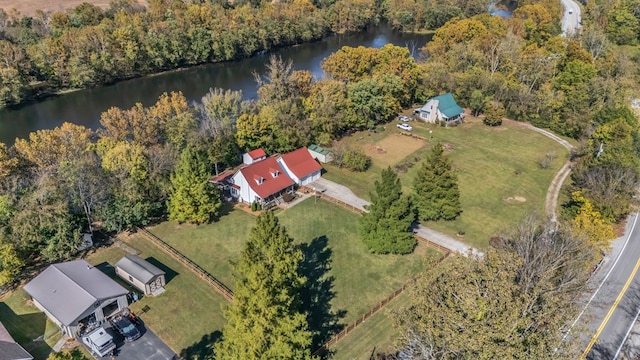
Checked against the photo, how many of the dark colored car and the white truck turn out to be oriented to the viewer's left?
0

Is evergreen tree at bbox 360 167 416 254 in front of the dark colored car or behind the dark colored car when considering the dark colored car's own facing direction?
in front

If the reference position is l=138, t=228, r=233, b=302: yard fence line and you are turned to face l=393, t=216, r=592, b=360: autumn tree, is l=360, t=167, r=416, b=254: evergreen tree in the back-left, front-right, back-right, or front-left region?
front-left

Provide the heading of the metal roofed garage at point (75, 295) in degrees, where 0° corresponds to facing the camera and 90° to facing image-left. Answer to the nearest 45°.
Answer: approximately 315°

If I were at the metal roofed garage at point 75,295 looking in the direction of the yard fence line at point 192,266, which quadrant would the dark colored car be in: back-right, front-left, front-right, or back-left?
front-right

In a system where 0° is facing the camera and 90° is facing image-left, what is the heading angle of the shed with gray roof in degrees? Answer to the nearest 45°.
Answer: approximately 315°

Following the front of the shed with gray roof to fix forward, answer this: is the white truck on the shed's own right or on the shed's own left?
on the shed's own right

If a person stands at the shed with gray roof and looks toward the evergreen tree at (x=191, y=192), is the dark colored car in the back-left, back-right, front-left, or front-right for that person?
back-right

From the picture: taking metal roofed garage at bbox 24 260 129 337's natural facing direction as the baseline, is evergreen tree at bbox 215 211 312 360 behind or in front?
in front

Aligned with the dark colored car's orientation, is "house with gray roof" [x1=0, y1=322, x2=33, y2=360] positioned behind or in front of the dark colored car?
behind

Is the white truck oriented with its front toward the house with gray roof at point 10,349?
no
